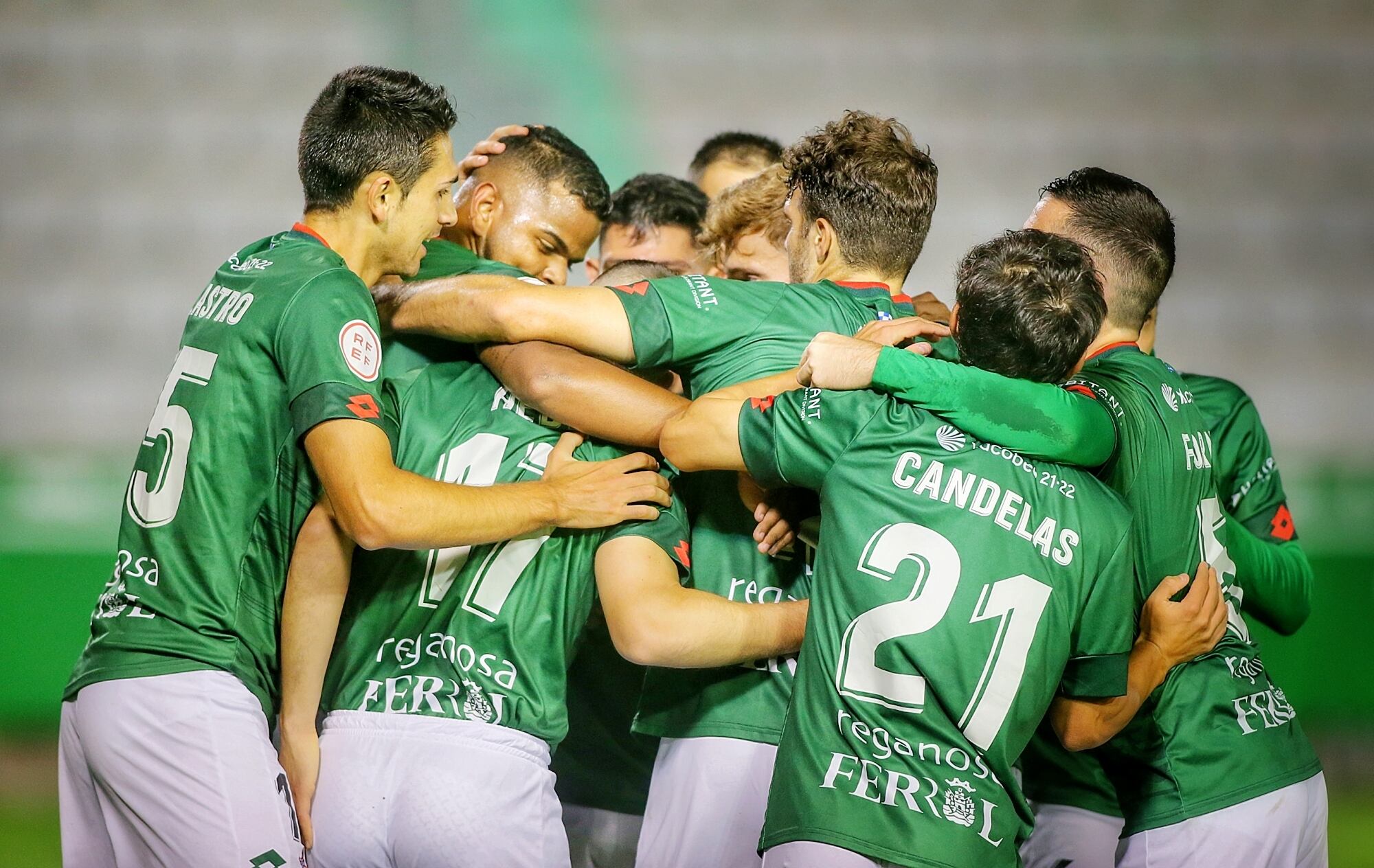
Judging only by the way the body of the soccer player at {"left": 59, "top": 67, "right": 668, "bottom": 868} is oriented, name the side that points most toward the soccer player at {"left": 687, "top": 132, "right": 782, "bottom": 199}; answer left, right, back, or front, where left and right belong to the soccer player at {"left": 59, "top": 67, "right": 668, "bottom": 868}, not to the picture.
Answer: front

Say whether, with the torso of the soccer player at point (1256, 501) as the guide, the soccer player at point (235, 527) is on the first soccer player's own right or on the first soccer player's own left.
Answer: on the first soccer player's own left

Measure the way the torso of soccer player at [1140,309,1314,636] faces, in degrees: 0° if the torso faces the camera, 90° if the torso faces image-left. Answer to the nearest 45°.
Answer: approximately 90°

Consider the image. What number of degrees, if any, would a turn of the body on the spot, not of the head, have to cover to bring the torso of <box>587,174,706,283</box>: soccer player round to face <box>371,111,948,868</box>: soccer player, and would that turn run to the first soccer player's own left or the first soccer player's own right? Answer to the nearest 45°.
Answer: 0° — they already face them

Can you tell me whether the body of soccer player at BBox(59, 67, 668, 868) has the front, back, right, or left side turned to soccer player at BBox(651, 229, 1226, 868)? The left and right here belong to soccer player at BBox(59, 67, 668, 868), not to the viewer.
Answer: right

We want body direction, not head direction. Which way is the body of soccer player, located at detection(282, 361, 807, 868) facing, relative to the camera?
away from the camera

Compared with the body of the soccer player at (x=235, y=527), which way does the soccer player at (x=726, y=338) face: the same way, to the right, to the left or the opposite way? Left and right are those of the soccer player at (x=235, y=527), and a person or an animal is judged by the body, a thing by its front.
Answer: to the left

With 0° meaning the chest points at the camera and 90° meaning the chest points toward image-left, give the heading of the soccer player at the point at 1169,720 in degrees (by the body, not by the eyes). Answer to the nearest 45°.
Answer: approximately 135°

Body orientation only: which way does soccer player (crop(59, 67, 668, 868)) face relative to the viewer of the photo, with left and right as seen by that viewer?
facing away from the viewer and to the right of the viewer

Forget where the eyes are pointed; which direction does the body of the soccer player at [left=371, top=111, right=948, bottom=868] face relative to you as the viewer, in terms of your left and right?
facing away from the viewer and to the left of the viewer

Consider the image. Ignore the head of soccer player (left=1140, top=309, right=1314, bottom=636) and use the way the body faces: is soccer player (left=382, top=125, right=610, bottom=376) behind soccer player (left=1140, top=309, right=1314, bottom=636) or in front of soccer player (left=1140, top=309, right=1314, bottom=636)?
in front

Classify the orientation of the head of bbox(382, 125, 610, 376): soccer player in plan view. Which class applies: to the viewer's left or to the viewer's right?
to the viewer's right
